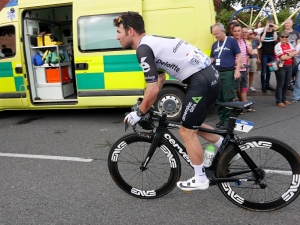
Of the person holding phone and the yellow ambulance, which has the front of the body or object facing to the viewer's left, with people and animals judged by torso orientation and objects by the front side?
the yellow ambulance

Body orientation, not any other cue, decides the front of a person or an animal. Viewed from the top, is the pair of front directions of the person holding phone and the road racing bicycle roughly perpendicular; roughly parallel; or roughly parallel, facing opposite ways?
roughly perpendicular

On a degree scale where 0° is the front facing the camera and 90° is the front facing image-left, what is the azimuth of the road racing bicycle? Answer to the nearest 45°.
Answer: approximately 90°

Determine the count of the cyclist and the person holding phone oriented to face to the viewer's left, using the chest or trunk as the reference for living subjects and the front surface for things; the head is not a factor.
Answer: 1

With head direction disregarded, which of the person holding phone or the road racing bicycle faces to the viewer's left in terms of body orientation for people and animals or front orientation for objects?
the road racing bicycle

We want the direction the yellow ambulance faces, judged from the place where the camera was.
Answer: facing to the left of the viewer

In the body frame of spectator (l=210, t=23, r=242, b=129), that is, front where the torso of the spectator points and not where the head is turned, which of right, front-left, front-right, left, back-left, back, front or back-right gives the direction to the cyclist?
front-left

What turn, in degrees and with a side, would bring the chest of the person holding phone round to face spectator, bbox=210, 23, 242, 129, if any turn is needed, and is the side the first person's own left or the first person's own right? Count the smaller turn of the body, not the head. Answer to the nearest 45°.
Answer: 0° — they already face them

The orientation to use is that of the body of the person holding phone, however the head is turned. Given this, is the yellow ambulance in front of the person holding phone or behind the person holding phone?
in front

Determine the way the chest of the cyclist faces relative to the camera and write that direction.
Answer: to the viewer's left

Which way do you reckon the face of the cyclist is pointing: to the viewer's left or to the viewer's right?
to the viewer's left
